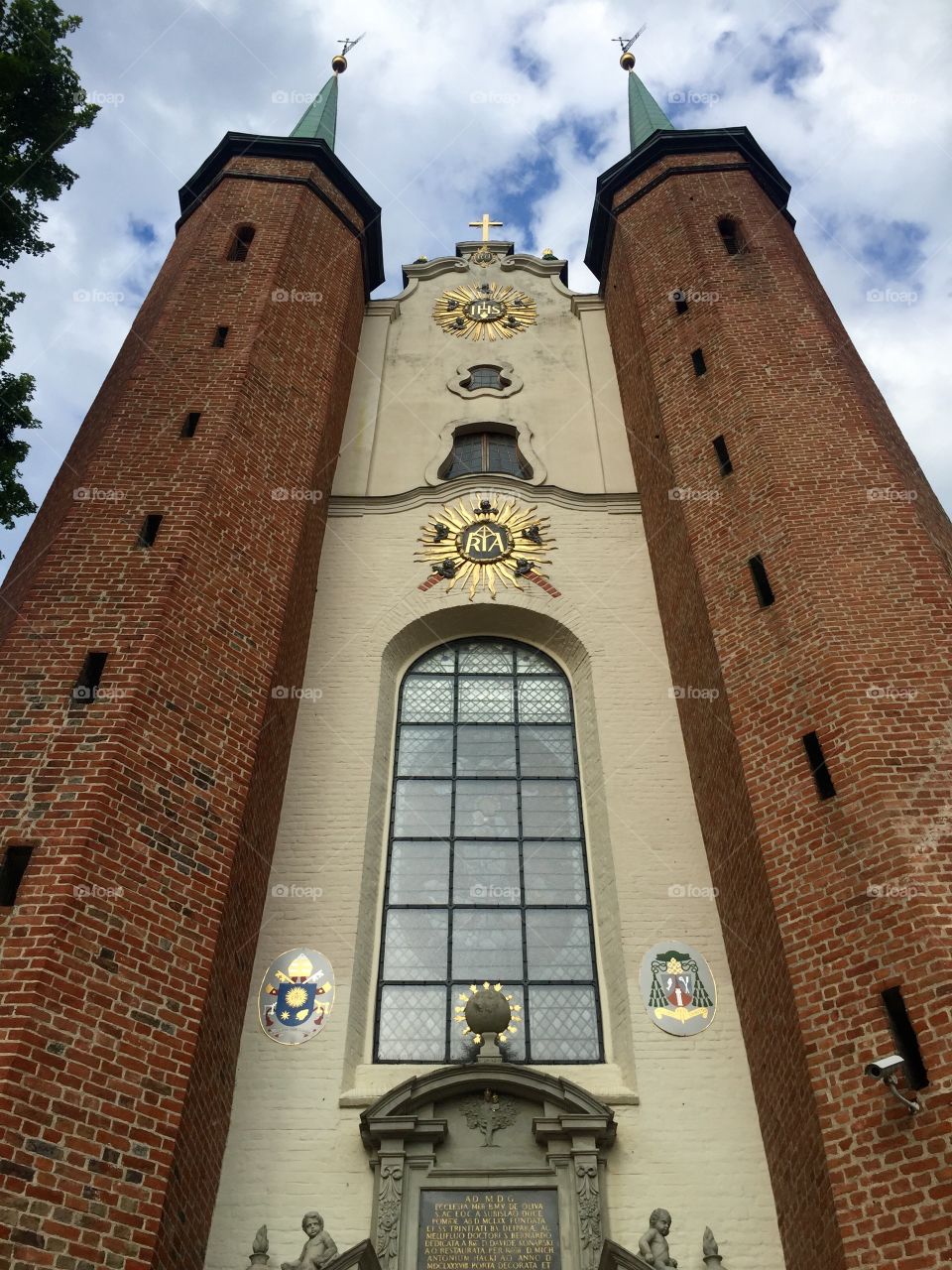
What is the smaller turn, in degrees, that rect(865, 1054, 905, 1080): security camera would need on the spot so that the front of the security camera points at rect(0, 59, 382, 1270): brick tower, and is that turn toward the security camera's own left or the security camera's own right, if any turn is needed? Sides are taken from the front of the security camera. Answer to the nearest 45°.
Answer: approximately 45° to the security camera's own right

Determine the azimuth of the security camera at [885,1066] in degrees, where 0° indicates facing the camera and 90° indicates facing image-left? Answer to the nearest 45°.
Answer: approximately 45°
